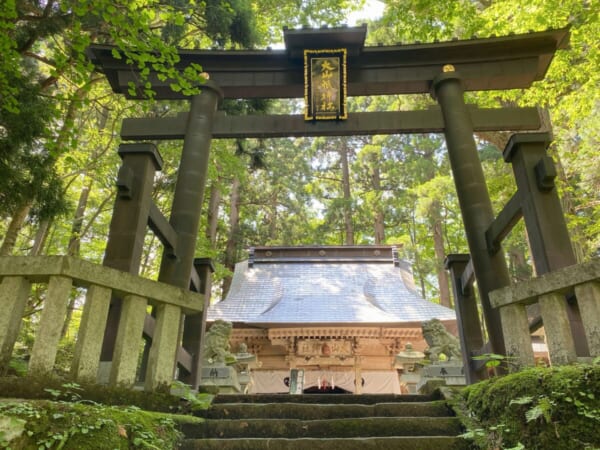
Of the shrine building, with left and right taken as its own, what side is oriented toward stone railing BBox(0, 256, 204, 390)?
front

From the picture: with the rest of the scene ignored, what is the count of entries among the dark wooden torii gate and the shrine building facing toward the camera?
2

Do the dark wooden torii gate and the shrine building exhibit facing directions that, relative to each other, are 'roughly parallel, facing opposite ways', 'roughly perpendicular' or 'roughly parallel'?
roughly parallel

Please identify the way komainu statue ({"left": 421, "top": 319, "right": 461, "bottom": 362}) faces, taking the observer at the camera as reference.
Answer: facing the viewer and to the left of the viewer

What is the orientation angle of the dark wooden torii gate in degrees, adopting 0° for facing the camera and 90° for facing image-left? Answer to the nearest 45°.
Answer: approximately 0°

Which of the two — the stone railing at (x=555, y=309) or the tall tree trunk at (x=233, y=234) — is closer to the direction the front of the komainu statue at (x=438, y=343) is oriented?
the stone railing

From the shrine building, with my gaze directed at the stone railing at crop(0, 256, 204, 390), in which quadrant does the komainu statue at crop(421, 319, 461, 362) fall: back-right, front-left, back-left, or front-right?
front-left

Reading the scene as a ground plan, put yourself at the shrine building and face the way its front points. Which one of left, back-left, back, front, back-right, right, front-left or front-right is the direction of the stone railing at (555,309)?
front

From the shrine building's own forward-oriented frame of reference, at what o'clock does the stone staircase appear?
The stone staircase is roughly at 12 o'clock from the shrine building.

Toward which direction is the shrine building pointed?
toward the camera

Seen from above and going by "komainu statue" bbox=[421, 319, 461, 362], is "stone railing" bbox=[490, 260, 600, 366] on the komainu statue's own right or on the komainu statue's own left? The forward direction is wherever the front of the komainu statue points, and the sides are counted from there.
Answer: on the komainu statue's own left

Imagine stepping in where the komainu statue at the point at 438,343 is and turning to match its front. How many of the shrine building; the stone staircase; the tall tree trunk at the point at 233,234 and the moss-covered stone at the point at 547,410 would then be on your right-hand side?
2

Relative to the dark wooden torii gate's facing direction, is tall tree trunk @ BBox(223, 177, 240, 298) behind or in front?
behind
